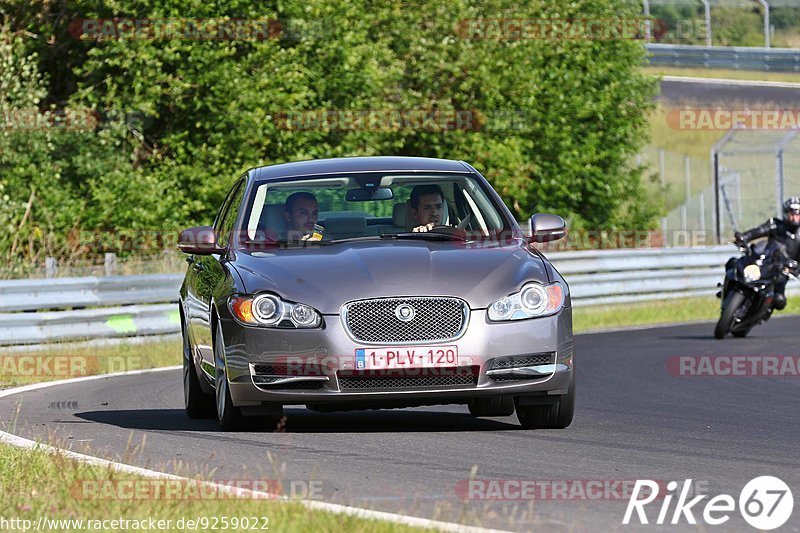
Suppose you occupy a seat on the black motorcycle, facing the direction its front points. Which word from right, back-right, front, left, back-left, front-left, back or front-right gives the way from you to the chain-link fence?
back-right

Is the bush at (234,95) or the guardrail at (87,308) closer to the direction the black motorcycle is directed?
the guardrail

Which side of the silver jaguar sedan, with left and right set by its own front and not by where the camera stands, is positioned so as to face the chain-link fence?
back

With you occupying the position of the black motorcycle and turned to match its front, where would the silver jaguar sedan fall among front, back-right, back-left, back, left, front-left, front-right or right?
front-left

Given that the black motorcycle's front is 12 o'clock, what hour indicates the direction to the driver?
The driver is roughly at 11 o'clock from the black motorcycle.

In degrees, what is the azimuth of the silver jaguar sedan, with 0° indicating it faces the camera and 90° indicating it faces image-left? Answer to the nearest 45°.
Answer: approximately 0°

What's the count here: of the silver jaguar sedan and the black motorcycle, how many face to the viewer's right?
0

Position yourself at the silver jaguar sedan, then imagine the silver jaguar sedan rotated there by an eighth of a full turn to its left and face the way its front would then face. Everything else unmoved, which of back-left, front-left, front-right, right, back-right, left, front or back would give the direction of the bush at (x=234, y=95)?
back-left

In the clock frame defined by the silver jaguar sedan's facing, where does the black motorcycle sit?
The black motorcycle is roughly at 7 o'clock from the silver jaguar sedan.

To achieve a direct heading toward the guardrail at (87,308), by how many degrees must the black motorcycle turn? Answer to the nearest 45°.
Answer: approximately 45° to its right

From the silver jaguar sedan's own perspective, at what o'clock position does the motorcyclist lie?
The motorcyclist is roughly at 7 o'clock from the silver jaguar sedan.

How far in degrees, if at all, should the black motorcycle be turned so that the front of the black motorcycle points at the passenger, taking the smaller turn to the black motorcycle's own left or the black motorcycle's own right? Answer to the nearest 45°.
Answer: approximately 45° to the black motorcycle's own left
